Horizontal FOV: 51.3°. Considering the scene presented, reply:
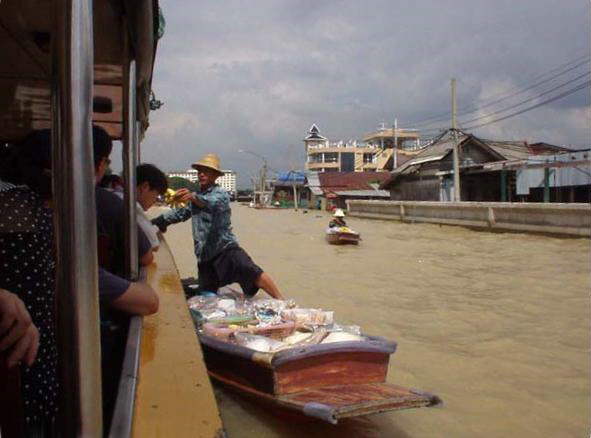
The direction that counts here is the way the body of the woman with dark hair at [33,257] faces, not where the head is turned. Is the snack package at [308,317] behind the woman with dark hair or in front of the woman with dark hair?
in front

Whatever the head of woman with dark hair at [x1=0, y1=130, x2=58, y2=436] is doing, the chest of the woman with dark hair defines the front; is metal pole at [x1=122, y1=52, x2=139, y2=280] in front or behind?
in front

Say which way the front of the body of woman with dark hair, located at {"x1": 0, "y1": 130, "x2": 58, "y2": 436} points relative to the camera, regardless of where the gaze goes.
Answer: away from the camera

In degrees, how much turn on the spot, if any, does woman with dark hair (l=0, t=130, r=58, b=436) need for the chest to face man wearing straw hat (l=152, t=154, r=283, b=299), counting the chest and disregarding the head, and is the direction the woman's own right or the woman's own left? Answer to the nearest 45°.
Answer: approximately 45° to the woman's own right

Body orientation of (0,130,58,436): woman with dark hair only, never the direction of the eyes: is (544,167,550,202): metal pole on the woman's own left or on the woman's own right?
on the woman's own right

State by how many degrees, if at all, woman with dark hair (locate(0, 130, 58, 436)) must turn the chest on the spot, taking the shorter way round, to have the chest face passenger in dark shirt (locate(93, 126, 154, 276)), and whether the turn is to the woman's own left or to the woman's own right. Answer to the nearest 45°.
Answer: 0° — they already face them

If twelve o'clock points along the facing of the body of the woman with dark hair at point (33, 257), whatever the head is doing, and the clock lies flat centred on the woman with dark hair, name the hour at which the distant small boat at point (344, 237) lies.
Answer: The distant small boat is roughly at 1 o'clock from the woman with dark hair.

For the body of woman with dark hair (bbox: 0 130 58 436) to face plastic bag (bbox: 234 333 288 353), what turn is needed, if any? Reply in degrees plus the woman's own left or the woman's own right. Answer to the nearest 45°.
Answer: approximately 45° to the woman's own right
